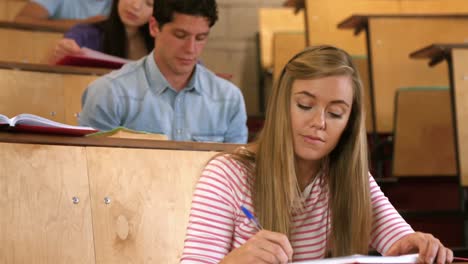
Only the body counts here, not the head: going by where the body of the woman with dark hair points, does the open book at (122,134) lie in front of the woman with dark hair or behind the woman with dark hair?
in front

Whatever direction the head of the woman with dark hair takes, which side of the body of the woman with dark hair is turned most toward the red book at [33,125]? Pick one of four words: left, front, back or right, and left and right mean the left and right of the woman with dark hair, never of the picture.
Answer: front

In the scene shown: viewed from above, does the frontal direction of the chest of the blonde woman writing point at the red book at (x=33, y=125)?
no

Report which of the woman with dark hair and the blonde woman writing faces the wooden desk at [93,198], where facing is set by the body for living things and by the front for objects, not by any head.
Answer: the woman with dark hair

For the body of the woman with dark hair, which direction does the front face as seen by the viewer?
toward the camera

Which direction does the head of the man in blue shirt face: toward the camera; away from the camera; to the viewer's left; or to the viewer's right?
toward the camera

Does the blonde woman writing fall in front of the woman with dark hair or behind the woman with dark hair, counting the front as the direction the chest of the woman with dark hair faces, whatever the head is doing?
in front

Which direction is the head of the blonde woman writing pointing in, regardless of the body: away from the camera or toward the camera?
toward the camera

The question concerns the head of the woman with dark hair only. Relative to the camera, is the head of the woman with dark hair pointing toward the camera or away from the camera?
toward the camera

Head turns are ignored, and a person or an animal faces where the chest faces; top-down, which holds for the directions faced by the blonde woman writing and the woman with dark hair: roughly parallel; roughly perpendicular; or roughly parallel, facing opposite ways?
roughly parallel

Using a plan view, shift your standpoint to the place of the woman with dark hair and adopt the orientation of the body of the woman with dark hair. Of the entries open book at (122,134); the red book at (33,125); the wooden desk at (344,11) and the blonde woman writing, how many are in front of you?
3
